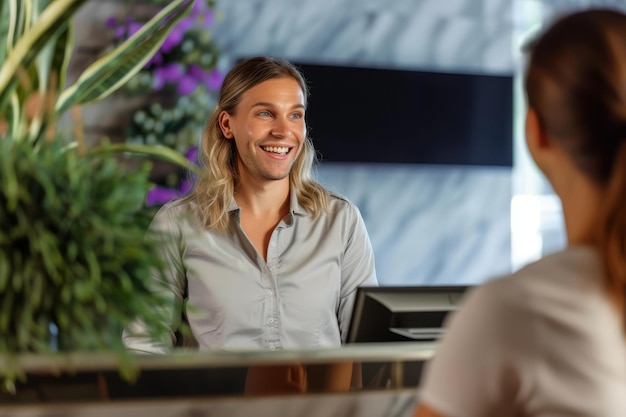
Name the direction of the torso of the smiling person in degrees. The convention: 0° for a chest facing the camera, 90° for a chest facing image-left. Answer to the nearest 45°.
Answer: approximately 0°

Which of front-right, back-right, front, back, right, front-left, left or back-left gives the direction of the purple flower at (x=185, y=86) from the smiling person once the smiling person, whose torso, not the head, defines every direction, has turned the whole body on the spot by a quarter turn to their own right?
right

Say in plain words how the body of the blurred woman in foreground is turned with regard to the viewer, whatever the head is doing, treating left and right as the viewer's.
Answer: facing away from the viewer and to the left of the viewer

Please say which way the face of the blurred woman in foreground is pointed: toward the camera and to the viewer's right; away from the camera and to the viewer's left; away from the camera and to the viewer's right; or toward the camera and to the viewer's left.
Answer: away from the camera and to the viewer's left

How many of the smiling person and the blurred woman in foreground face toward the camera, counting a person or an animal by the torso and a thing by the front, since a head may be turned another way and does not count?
1

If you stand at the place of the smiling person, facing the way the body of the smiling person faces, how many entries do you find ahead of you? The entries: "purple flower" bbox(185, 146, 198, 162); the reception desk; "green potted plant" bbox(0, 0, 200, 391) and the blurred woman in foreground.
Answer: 3
